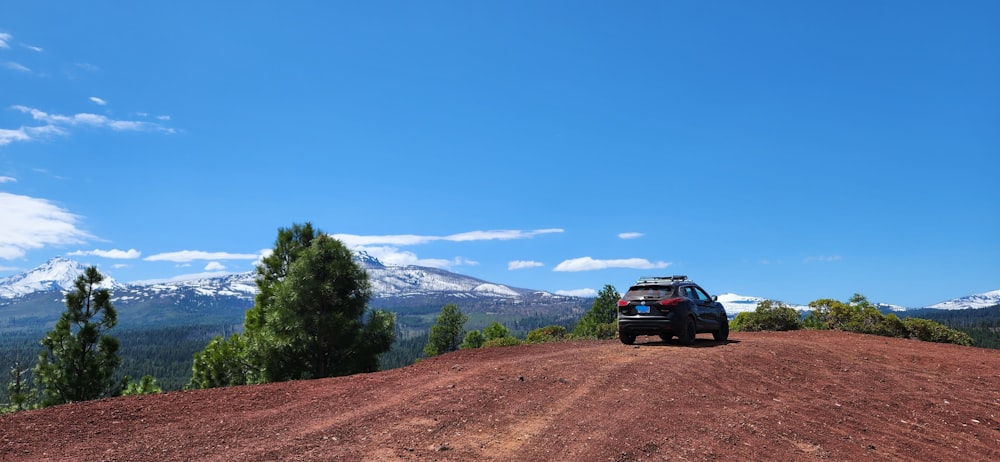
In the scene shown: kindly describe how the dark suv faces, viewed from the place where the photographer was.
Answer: facing away from the viewer and to the right of the viewer

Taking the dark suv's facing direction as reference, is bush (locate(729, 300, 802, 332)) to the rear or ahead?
ahead

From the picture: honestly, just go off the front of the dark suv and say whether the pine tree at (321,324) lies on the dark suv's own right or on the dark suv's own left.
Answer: on the dark suv's own left

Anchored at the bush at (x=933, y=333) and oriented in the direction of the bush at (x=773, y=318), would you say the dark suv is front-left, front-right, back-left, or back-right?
front-left

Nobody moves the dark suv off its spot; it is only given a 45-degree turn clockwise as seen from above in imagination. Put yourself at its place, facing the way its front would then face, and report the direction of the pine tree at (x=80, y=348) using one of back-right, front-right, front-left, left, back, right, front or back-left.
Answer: back
